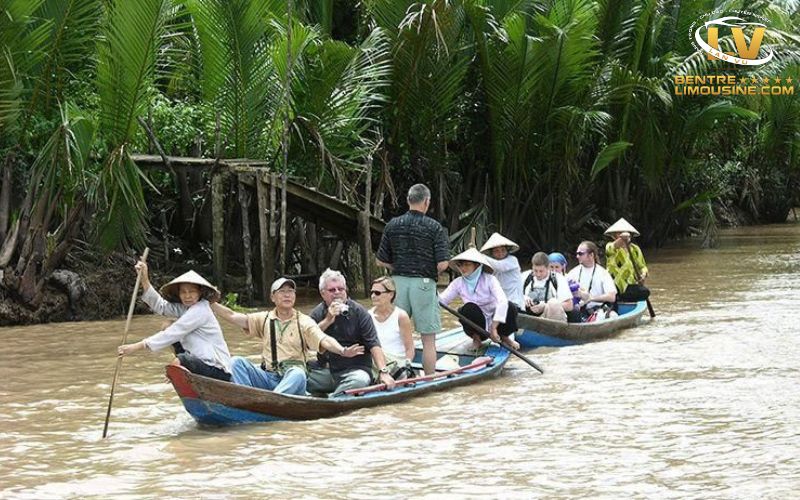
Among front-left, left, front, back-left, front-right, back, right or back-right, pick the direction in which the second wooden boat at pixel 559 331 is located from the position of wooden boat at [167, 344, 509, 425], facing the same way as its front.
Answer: back

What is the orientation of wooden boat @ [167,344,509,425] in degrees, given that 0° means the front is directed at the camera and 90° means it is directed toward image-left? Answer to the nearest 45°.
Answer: approximately 45°

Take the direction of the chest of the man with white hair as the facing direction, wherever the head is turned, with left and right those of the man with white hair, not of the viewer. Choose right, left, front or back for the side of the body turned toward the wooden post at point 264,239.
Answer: back

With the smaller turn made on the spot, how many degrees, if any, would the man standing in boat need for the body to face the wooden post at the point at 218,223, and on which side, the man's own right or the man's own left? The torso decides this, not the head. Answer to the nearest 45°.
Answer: approximately 45° to the man's own left

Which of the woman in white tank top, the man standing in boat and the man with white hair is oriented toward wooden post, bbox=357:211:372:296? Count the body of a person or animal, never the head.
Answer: the man standing in boat

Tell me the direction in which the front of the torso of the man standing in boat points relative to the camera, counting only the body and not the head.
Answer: away from the camera

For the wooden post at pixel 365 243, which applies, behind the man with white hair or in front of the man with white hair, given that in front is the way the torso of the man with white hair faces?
behind

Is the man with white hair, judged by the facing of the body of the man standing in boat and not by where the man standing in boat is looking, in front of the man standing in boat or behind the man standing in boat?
behind

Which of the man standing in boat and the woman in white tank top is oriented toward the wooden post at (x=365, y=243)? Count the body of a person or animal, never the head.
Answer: the man standing in boat

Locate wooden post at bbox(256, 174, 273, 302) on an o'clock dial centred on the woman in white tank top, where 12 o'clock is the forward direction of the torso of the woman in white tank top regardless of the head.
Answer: The wooden post is roughly at 4 o'clock from the woman in white tank top.

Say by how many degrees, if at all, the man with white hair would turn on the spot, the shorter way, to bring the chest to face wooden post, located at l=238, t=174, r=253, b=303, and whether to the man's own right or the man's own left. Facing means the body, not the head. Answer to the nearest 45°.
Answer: approximately 180°

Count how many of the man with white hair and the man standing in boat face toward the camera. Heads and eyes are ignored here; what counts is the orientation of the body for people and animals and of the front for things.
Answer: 1

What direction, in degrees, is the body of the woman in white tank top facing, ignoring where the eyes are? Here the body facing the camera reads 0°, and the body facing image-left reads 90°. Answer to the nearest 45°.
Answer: approximately 45°

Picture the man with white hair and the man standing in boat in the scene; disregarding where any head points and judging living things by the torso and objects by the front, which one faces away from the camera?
the man standing in boat

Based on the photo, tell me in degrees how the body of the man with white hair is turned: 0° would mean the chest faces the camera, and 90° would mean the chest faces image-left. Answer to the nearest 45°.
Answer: approximately 0°
